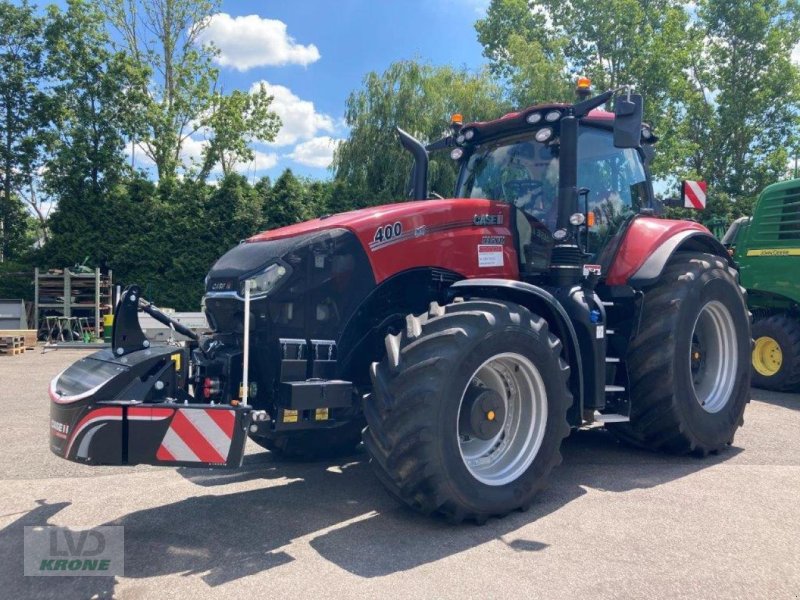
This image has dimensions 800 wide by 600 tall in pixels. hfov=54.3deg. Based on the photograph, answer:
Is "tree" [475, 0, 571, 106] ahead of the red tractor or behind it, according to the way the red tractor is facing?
behind

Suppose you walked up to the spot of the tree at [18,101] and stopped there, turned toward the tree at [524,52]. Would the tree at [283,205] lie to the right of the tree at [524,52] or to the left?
right

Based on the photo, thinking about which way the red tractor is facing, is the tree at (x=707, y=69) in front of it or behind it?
behind

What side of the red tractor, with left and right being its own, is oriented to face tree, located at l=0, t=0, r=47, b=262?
right

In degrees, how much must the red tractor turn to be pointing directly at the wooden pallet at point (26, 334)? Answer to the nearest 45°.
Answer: approximately 90° to its right

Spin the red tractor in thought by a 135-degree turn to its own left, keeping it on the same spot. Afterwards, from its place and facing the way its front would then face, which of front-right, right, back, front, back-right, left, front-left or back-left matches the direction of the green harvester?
front-left

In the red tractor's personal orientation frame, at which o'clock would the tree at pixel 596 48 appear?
The tree is roughly at 5 o'clock from the red tractor.

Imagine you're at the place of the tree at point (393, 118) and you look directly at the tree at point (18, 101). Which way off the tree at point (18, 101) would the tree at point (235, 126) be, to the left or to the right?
right

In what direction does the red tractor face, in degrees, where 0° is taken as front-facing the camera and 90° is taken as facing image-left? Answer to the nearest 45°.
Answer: approximately 45°

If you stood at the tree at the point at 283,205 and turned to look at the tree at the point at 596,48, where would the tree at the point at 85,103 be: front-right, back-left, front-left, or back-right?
back-left
